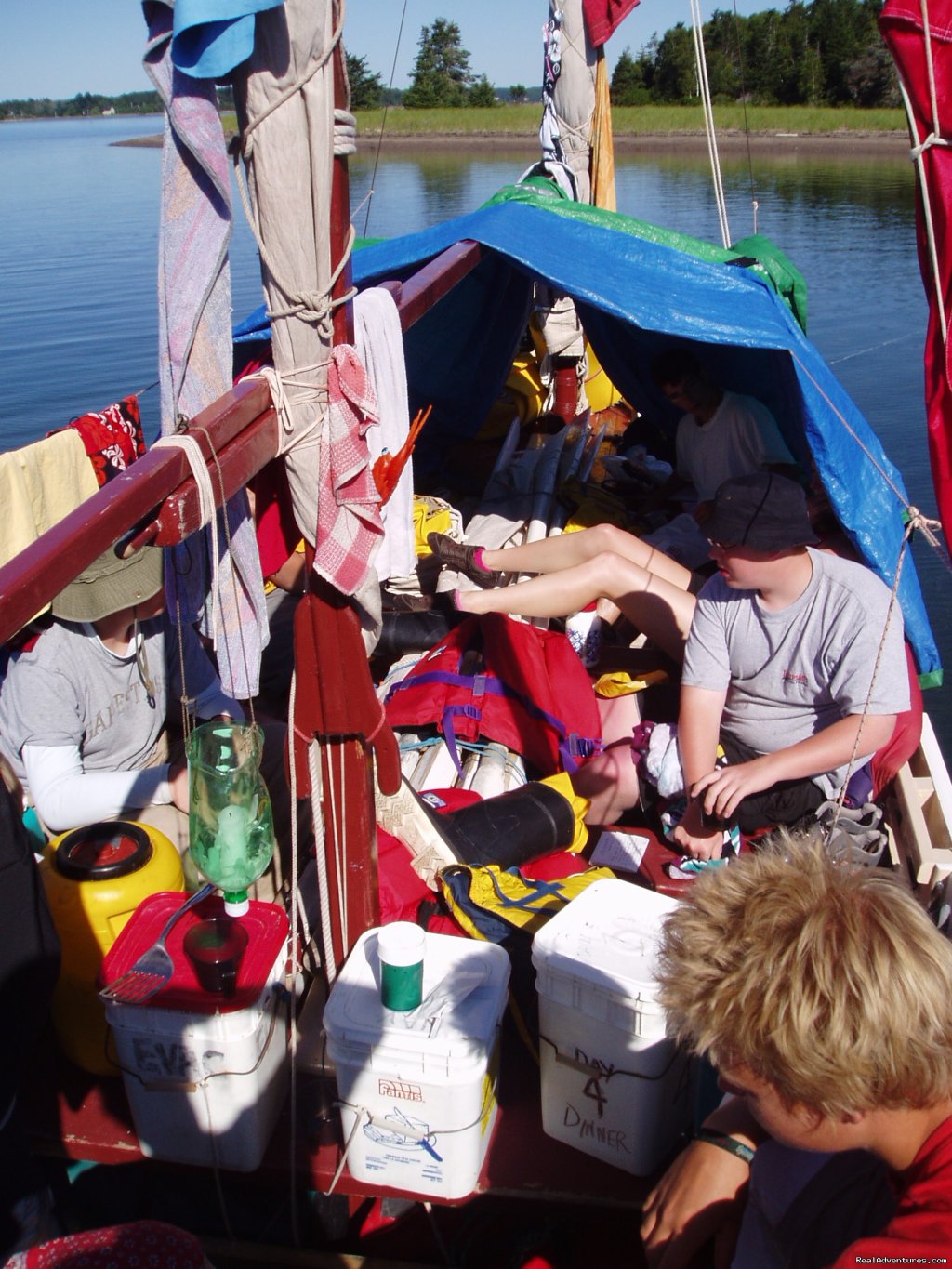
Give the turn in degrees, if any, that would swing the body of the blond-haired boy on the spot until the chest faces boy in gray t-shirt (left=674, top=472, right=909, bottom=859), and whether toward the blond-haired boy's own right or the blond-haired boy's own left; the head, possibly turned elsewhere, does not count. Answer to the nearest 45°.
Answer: approximately 90° to the blond-haired boy's own right

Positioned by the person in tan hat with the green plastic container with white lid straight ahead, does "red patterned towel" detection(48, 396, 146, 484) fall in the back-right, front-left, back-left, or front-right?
back-left

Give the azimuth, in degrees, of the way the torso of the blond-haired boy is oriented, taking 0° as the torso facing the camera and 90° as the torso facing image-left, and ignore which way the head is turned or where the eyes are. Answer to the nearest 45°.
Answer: approximately 90°

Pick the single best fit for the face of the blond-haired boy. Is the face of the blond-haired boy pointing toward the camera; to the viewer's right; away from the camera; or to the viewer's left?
to the viewer's left

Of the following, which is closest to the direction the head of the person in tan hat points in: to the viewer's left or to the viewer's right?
to the viewer's right

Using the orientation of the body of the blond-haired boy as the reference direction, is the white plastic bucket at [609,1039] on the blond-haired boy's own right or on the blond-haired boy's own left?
on the blond-haired boy's own right

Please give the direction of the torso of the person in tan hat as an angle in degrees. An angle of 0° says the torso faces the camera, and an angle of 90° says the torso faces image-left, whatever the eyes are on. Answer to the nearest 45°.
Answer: approximately 315°

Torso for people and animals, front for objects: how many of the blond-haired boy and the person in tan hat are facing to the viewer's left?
1

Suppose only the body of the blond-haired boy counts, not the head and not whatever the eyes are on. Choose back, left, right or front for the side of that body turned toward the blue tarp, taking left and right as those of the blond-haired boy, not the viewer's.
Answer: right

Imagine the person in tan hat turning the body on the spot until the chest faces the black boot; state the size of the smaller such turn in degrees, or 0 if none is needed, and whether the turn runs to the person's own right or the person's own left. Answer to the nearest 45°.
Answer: approximately 45° to the person's own left
